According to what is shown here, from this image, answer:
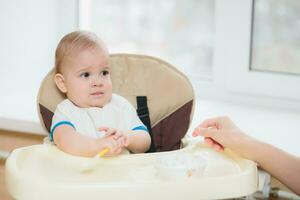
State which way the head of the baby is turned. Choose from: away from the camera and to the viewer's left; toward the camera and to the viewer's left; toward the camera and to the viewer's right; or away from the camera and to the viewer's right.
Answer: toward the camera and to the viewer's right

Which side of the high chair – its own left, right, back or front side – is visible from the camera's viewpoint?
front
